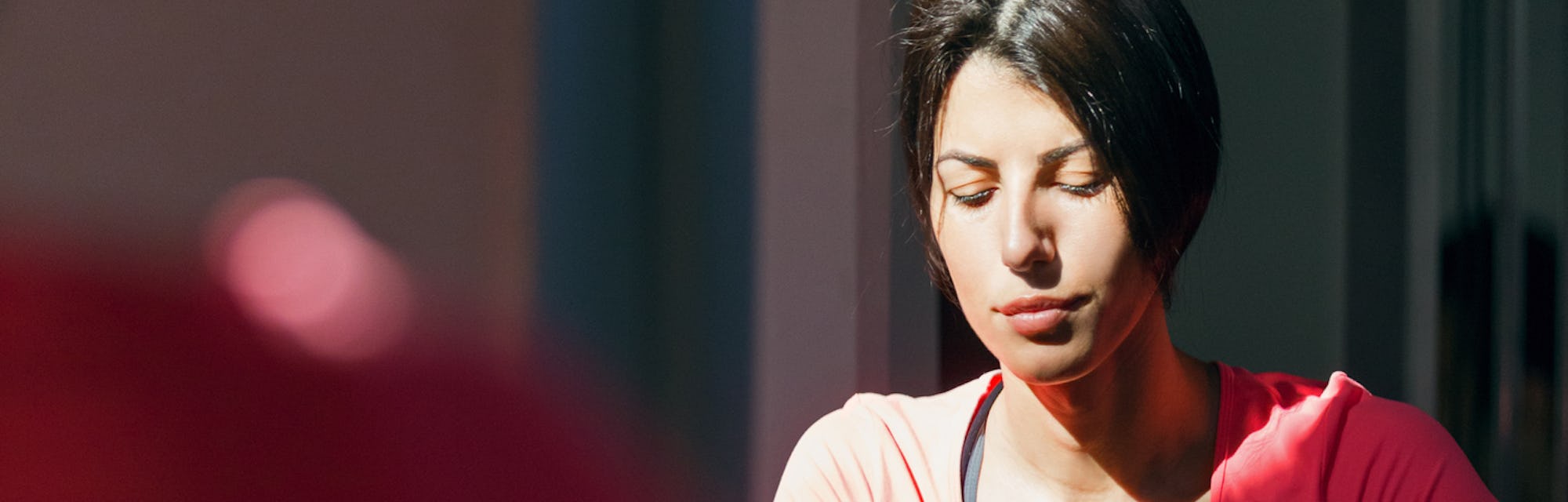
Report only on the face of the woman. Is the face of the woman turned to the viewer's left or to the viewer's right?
to the viewer's left

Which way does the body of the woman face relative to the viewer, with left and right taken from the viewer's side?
facing the viewer
